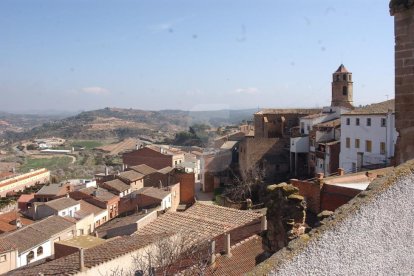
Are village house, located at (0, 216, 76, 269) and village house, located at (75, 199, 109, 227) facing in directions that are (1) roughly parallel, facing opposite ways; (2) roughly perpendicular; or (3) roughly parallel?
roughly parallel

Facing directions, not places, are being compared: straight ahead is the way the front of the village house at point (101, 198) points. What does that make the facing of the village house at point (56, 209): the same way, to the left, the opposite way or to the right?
the same way

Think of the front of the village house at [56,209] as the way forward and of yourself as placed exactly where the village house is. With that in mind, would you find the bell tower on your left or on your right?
on your left

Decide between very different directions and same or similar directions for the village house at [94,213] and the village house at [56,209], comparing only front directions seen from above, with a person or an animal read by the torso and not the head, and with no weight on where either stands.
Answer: same or similar directions

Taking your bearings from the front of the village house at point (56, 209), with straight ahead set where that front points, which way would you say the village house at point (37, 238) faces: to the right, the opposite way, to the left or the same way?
the same way

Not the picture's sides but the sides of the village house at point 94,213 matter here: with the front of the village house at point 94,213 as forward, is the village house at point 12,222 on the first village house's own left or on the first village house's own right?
on the first village house's own right

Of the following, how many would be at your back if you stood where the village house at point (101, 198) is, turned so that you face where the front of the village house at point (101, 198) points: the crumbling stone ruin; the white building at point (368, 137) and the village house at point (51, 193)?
1

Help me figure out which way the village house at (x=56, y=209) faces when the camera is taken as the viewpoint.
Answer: facing the viewer and to the right of the viewer

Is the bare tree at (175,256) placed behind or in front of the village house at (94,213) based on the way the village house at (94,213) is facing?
in front

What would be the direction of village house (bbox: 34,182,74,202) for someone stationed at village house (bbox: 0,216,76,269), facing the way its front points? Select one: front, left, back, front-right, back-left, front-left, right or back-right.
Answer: back-left

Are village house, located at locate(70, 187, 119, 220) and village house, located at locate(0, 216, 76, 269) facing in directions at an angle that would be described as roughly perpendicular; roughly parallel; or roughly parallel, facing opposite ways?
roughly parallel
